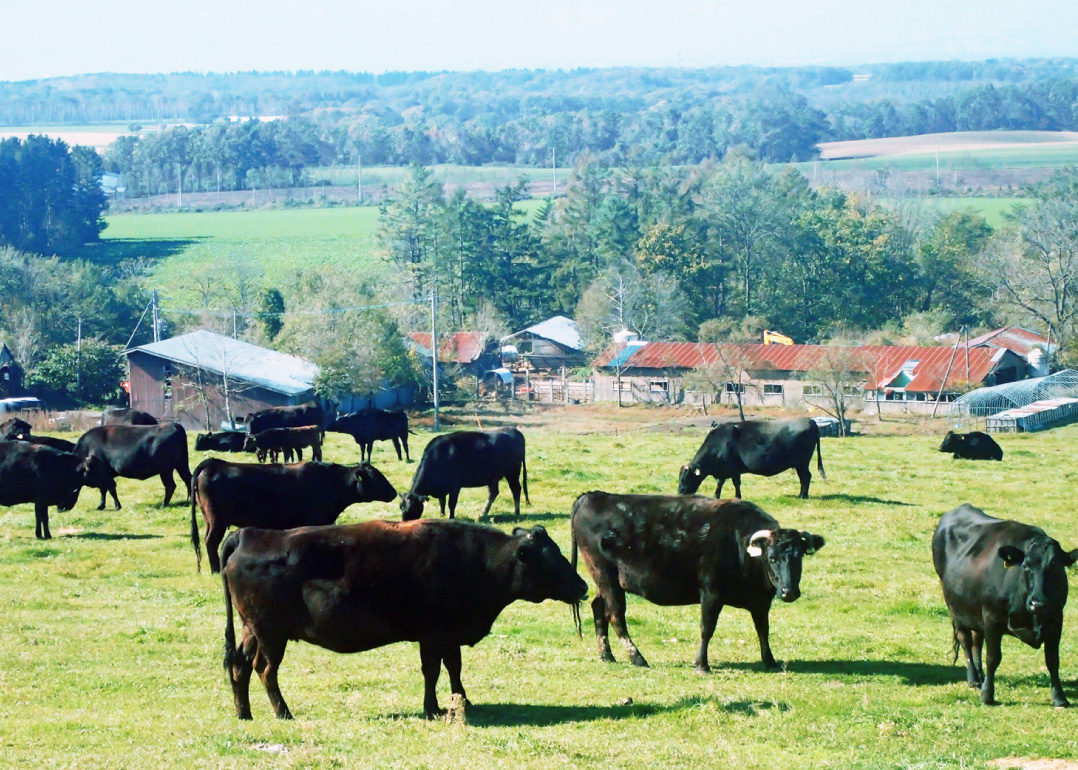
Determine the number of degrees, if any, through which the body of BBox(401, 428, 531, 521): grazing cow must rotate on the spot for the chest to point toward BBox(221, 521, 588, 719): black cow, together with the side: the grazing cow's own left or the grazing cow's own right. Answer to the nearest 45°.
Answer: approximately 90° to the grazing cow's own left

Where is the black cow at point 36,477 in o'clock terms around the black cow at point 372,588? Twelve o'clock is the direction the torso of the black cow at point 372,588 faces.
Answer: the black cow at point 36,477 is roughly at 8 o'clock from the black cow at point 372,588.

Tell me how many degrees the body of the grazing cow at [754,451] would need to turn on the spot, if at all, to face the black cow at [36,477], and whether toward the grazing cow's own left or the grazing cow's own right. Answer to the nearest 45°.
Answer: approximately 45° to the grazing cow's own left

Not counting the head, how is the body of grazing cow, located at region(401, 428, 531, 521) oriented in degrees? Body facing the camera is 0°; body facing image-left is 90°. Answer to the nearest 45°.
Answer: approximately 90°

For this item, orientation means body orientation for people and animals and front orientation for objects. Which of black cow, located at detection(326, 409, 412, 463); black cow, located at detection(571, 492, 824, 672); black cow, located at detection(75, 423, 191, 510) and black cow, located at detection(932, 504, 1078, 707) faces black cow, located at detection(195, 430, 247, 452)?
black cow, located at detection(326, 409, 412, 463)

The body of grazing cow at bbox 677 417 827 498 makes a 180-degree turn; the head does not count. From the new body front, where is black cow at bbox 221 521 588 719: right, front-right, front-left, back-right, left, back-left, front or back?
right

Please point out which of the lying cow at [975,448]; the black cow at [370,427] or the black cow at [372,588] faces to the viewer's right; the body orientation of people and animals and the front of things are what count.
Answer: the black cow at [372,588]

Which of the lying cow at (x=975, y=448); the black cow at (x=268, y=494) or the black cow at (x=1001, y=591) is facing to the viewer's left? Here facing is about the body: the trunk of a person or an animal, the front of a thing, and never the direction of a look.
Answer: the lying cow

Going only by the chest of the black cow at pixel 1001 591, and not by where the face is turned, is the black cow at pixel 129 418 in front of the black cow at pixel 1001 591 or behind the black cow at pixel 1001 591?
behind

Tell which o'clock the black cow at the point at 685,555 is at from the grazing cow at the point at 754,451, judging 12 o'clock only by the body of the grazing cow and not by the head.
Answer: The black cow is roughly at 9 o'clock from the grazing cow.

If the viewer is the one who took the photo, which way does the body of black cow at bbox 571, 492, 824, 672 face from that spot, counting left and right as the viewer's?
facing to the right of the viewer

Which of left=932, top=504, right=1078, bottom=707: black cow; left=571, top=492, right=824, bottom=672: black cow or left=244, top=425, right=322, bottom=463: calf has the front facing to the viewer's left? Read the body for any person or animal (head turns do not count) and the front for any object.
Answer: the calf

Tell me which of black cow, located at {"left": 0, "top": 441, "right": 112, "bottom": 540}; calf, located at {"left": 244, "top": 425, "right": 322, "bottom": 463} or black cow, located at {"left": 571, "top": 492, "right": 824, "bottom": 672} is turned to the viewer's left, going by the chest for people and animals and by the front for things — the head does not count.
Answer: the calf

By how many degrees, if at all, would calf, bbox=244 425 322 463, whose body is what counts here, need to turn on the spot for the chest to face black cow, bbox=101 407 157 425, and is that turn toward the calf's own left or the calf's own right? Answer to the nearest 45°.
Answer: approximately 45° to the calf's own right

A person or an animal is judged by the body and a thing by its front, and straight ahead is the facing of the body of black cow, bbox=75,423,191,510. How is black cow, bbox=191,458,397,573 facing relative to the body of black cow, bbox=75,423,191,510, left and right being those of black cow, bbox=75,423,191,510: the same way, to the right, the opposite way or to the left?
the opposite way

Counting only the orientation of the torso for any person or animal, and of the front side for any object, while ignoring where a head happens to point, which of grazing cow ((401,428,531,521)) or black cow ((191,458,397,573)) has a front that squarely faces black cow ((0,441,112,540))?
the grazing cow
